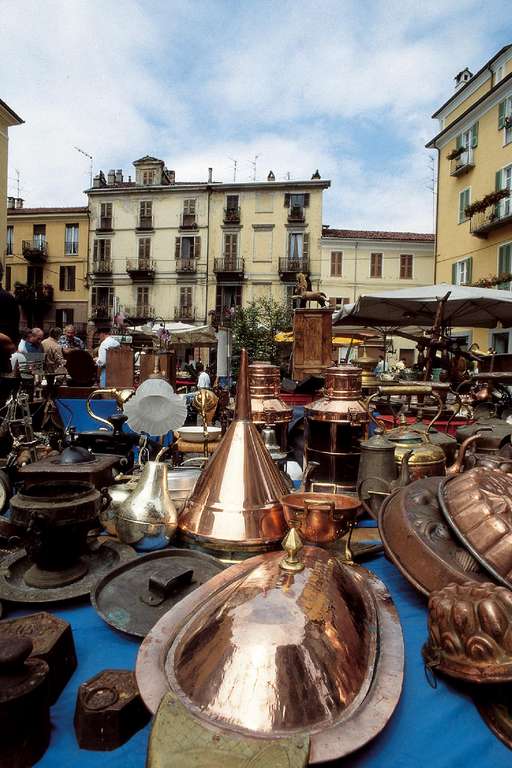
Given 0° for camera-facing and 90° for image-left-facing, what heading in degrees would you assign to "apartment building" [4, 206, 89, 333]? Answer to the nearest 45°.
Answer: approximately 0°

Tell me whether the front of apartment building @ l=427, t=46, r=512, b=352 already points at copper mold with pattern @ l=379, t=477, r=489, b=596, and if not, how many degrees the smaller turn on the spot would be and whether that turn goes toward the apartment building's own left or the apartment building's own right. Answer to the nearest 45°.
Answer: approximately 45° to the apartment building's own left

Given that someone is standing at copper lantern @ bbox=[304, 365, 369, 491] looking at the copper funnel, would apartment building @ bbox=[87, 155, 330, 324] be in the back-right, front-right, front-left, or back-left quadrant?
back-right

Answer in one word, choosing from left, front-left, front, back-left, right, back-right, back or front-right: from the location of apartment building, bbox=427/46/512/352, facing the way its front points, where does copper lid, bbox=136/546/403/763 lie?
front-left

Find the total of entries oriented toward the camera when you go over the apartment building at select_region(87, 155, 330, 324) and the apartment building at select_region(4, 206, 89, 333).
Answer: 2

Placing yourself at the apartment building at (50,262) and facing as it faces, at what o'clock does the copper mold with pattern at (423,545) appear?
The copper mold with pattern is roughly at 12 o'clock from the apartment building.

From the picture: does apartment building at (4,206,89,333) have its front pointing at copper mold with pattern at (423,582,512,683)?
yes

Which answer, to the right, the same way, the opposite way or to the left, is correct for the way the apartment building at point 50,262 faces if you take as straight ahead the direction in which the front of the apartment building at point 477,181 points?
to the left

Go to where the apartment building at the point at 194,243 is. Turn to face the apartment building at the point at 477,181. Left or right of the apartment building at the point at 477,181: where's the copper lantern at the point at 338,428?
right

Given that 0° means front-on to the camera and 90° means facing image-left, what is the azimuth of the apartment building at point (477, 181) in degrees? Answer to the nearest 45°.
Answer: approximately 45°

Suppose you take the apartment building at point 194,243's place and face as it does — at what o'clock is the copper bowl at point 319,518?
The copper bowl is roughly at 12 o'clock from the apartment building.
